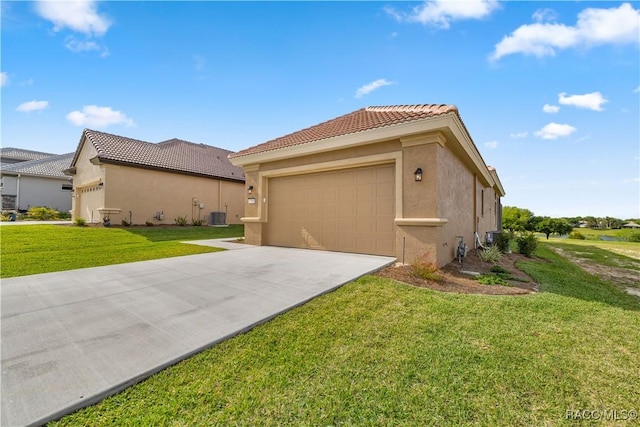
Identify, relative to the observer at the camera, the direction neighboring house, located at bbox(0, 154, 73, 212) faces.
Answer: facing to the left of the viewer

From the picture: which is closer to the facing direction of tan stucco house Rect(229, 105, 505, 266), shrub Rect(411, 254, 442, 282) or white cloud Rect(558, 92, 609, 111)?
the shrub

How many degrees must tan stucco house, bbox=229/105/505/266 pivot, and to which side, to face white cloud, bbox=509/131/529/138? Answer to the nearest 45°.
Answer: approximately 180°

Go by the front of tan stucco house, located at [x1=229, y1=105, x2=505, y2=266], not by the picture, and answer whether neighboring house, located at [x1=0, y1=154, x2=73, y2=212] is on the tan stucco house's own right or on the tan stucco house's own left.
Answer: on the tan stucco house's own right

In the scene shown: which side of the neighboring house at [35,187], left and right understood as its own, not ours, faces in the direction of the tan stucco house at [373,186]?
left

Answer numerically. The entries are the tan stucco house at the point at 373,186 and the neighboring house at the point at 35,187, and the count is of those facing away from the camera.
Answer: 0

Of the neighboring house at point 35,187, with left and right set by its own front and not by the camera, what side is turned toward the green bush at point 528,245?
left

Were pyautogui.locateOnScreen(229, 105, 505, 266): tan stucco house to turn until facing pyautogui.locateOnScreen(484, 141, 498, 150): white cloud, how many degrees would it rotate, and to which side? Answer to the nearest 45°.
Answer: approximately 180°

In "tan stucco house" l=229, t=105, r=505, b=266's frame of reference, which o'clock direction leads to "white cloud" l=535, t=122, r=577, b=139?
The white cloud is roughly at 6 o'clock from the tan stucco house.

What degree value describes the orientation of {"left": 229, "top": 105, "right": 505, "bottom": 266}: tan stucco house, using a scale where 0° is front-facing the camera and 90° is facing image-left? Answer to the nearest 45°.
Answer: approximately 45°
